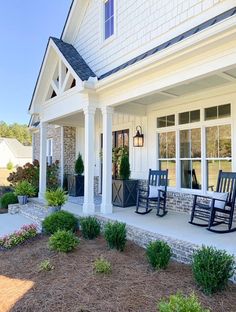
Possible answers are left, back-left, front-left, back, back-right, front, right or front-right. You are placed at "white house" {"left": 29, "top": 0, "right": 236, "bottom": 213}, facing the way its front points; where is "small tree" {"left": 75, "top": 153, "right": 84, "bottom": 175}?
right

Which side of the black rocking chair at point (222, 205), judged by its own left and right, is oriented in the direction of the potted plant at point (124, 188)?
right

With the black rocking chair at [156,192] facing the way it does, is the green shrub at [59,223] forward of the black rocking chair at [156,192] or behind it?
forward

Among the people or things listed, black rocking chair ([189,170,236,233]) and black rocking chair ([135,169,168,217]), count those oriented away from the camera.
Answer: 0

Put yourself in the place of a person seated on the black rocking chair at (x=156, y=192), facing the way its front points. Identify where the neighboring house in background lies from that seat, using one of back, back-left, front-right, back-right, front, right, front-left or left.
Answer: right

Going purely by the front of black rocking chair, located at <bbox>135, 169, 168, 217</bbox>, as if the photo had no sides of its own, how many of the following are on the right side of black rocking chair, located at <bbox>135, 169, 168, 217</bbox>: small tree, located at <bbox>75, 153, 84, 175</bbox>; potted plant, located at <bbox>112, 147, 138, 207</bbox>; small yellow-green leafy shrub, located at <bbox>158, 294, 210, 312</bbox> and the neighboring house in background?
3

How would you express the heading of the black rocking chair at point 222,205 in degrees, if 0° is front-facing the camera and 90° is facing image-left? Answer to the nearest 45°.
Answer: approximately 45°
